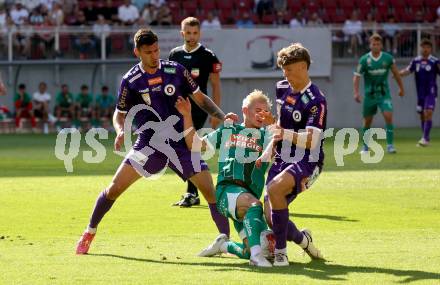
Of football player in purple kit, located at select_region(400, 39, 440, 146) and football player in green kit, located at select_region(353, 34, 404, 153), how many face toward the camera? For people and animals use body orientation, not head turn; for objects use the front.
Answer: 2

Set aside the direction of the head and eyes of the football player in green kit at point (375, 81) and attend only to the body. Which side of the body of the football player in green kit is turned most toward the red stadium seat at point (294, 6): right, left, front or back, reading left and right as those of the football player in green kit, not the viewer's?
back

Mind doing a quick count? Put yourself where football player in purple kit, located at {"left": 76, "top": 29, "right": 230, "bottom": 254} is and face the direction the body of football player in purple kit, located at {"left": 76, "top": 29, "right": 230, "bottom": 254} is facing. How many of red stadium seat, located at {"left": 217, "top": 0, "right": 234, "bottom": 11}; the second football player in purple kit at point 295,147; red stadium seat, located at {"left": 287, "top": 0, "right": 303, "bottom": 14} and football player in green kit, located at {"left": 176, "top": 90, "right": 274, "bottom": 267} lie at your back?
2

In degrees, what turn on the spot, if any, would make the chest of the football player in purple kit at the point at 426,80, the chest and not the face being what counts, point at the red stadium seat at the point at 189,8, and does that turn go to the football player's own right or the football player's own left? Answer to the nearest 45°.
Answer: approximately 135° to the football player's own right

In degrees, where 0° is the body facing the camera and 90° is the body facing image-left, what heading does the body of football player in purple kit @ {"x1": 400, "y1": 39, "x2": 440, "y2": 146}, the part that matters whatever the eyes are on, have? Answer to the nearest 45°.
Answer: approximately 0°

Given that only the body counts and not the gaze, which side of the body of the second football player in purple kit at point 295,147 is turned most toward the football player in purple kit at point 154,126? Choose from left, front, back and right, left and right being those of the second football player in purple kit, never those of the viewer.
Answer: right

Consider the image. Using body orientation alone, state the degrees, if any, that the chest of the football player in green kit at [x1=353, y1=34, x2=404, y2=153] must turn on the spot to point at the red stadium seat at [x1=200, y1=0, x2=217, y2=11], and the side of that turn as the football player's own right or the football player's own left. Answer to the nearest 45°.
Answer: approximately 135° to the football player's own right

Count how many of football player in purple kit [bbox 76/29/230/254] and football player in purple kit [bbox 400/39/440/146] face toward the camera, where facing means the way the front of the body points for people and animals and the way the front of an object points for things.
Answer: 2

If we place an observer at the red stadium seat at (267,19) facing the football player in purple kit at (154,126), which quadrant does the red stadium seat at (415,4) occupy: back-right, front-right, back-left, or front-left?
back-left

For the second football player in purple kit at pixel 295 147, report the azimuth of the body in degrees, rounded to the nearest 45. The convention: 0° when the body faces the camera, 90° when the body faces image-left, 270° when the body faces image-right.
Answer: approximately 45°
